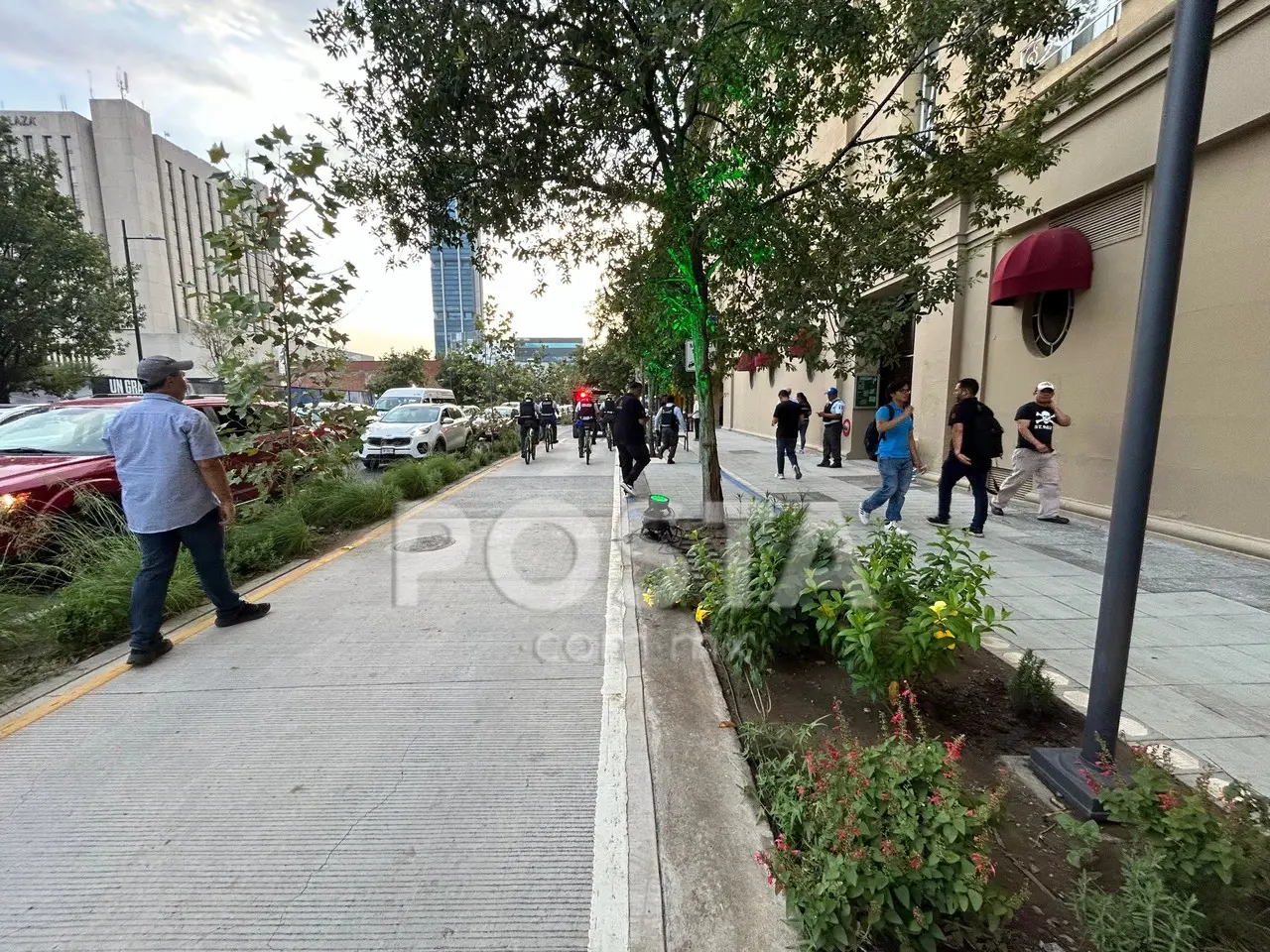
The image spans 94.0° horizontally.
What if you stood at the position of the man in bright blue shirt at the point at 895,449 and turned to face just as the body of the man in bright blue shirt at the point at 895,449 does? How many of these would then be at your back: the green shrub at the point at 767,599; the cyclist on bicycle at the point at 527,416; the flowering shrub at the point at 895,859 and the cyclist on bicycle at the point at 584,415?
2

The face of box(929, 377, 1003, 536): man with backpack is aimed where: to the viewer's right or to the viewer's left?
to the viewer's left

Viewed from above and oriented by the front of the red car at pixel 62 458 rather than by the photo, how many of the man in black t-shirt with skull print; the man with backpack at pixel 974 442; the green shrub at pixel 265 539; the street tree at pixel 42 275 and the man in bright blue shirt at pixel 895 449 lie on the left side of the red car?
4

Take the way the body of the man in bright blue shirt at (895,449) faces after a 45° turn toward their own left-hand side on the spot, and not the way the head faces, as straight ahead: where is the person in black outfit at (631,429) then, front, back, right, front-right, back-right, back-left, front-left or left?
back

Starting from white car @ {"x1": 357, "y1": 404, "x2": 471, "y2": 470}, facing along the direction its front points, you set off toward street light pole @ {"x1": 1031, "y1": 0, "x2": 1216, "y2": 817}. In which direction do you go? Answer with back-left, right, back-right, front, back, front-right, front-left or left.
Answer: front-left

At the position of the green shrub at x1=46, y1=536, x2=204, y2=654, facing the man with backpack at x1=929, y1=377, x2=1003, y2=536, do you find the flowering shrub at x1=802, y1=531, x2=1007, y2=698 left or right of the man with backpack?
right

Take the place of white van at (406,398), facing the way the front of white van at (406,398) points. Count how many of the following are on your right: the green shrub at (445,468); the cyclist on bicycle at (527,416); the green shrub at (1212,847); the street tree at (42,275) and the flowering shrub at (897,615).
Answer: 1

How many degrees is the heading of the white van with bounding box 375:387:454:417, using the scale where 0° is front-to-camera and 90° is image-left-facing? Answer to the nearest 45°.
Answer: approximately 45°

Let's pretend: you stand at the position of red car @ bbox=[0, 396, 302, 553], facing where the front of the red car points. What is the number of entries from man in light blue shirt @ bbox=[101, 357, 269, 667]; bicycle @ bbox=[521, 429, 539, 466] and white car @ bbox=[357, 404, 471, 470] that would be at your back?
2

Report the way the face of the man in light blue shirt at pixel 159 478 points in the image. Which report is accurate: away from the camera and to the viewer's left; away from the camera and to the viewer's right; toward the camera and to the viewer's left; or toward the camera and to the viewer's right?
away from the camera and to the viewer's right

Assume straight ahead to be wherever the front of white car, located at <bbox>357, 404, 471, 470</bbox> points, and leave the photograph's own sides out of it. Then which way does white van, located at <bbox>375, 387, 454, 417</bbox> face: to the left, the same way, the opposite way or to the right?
the same way

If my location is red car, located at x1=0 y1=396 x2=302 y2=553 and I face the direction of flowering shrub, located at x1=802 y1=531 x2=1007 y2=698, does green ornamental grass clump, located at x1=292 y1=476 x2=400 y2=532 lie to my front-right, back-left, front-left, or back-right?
front-left

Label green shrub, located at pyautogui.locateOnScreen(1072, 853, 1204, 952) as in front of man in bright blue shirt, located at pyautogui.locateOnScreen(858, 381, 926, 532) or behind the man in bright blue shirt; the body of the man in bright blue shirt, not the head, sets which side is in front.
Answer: in front

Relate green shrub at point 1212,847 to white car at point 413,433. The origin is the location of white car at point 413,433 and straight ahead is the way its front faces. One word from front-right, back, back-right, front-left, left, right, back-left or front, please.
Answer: front-left

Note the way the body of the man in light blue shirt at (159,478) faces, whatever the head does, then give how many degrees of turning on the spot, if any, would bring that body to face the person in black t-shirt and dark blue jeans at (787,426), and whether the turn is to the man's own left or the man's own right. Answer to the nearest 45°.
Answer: approximately 45° to the man's own right

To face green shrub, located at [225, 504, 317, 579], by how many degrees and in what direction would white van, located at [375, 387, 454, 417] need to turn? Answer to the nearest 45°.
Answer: approximately 45° to its left

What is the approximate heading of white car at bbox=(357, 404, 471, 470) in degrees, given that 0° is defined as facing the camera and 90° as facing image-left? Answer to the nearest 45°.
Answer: approximately 45°

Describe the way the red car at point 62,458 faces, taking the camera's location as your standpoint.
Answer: facing the viewer and to the left of the viewer

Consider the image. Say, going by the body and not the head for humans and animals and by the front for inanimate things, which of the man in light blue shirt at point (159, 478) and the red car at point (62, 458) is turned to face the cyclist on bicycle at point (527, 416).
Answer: the man in light blue shirt

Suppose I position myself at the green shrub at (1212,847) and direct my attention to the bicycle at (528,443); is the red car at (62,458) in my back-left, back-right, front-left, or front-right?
front-left

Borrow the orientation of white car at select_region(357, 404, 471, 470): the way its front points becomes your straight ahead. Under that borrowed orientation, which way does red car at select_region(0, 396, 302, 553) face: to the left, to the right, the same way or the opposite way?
the same way

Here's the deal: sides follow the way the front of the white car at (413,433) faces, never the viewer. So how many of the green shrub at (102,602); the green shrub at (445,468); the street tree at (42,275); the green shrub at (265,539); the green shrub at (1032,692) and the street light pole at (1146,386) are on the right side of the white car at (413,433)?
1
